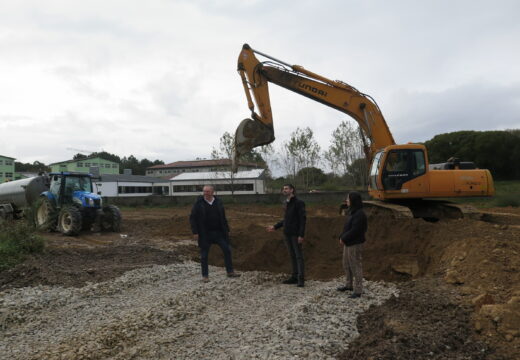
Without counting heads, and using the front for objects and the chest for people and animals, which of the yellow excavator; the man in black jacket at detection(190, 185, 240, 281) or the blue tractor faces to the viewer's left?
the yellow excavator

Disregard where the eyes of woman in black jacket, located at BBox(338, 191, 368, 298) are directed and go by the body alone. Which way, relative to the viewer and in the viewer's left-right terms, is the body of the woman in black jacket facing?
facing to the left of the viewer

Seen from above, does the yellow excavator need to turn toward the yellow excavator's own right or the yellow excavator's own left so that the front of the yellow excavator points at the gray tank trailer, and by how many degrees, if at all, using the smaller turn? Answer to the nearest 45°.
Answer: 0° — it already faces it

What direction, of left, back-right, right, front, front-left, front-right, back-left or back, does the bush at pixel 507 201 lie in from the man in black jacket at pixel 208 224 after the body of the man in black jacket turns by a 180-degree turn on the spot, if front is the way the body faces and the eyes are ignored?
front-right

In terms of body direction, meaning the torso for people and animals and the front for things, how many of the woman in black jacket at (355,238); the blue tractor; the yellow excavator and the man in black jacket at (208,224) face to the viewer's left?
2

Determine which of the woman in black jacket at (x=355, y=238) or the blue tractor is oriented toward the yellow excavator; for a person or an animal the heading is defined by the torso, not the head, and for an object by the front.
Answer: the blue tractor

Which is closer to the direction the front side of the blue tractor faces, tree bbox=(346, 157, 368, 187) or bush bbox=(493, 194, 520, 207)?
the bush

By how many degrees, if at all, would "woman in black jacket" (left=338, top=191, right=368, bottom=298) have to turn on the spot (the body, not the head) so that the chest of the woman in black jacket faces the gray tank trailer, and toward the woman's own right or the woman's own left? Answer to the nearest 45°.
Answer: approximately 45° to the woman's own right

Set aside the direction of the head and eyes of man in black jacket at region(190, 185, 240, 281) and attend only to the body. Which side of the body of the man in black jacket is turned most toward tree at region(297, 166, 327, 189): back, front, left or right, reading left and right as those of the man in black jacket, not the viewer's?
back

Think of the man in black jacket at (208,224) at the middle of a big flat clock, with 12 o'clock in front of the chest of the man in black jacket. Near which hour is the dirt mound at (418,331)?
The dirt mound is roughly at 11 o'clock from the man in black jacket.

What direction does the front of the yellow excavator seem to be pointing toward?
to the viewer's left

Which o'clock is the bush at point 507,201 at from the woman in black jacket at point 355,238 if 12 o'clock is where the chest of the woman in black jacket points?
The bush is roughly at 4 o'clock from the woman in black jacket.

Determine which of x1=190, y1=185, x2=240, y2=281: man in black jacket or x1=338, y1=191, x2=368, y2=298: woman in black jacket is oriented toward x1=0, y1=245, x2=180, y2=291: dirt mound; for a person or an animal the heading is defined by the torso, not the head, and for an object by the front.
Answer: x1=338, y1=191, x2=368, y2=298: woman in black jacket

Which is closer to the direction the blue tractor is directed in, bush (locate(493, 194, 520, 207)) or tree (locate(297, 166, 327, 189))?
the bush
